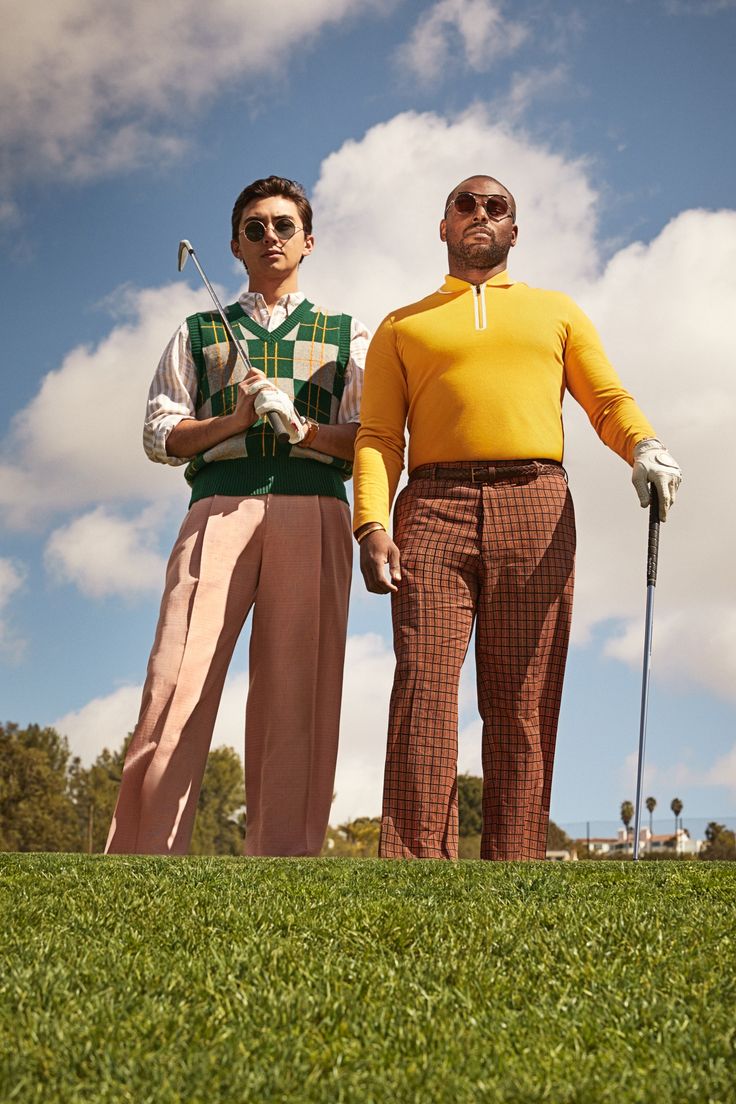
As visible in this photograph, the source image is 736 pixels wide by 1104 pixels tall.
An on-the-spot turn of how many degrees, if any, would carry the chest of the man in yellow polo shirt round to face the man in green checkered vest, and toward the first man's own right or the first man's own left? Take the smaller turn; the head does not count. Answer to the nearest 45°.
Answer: approximately 135° to the first man's own right

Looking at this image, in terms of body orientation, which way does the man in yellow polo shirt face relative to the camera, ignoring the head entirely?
toward the camera

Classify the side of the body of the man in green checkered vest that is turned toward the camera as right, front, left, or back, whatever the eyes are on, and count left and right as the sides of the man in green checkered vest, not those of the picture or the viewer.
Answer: front

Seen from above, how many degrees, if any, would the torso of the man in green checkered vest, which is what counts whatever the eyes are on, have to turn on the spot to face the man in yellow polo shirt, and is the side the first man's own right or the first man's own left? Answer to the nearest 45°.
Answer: approximately 45° to the first man's own left

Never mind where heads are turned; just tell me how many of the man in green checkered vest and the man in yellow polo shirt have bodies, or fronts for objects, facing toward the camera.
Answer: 2
